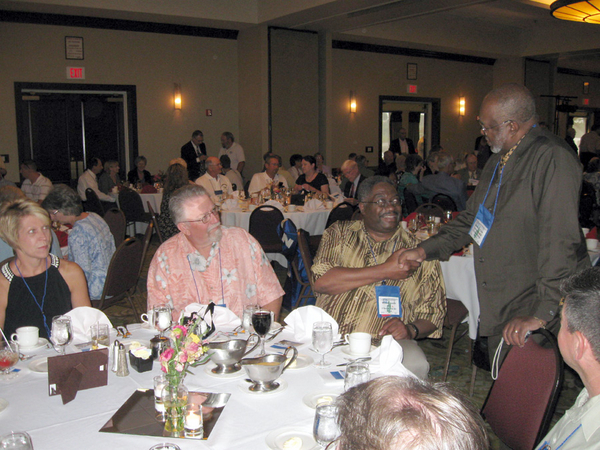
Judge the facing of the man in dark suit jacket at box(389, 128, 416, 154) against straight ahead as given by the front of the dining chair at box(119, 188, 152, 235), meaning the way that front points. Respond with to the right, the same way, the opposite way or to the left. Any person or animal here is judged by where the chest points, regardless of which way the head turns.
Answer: the opposite way

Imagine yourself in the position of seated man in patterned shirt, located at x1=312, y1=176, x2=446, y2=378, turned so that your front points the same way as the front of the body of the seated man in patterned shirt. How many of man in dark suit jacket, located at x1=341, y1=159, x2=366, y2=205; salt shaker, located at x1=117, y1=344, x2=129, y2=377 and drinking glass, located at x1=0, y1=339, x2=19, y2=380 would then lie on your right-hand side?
2

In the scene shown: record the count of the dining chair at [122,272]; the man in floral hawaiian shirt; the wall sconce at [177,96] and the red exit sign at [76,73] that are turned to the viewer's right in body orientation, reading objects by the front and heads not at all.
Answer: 0

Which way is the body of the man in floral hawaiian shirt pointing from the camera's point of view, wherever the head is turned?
toward the camera

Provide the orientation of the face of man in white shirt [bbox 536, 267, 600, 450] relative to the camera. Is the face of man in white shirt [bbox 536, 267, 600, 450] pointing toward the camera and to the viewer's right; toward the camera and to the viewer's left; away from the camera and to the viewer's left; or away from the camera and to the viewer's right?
away from the camera and to the viewer's left

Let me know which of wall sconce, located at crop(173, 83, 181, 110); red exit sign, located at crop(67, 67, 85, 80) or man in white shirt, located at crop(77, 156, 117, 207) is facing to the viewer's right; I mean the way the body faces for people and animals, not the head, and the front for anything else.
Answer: the man in white shirt

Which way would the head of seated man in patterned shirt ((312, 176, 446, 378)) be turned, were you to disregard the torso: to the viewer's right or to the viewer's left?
to the viewer's right

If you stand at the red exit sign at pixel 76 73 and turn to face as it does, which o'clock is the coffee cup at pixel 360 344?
The coffee cup is roughly at 12 o'clock from the red exit sign.

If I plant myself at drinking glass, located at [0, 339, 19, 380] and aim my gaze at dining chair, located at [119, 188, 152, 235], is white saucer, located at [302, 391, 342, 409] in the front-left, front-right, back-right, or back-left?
back-right

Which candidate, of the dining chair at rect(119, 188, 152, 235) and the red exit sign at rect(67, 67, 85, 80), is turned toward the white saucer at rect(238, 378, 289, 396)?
the red exit sign

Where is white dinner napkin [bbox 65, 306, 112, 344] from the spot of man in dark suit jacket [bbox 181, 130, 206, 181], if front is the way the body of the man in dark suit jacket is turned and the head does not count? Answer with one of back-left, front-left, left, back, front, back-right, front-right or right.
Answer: front-right

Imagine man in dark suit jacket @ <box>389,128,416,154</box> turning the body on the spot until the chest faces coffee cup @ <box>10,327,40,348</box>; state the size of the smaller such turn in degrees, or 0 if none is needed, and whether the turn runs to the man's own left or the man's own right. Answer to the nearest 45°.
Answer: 0° — they already face it

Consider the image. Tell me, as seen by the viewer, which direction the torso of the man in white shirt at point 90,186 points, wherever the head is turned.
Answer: to the viewer's right

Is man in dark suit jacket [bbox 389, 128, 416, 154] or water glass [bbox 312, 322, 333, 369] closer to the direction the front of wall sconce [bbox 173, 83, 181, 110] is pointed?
the water glass

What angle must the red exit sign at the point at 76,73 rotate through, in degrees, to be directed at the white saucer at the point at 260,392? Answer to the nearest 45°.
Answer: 0° — it already faces it
